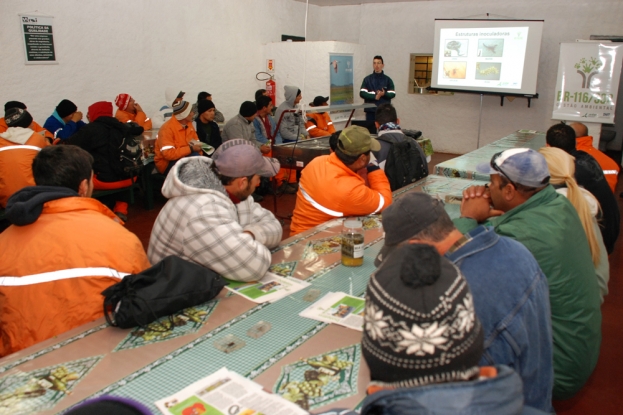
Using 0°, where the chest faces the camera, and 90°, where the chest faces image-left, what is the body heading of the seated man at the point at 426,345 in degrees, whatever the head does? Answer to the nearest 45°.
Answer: approximately 180°

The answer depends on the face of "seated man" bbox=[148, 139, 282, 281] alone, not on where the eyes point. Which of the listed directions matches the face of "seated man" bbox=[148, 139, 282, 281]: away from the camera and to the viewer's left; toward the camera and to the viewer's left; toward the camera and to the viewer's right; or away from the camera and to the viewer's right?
away from the camera and to the viewer's right

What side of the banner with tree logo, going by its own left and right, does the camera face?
front

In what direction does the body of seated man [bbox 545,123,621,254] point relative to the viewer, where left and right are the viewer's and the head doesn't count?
facing away from the viewer and to the left of the viewer

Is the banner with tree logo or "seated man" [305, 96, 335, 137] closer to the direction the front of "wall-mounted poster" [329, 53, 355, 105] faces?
the seated man

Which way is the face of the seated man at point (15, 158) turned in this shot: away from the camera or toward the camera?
away from the camera

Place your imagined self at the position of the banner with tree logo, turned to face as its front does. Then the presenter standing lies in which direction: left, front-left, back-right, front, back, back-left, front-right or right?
right

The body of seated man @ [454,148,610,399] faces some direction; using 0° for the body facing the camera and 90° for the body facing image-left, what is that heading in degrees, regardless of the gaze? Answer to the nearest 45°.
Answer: approximately 90°

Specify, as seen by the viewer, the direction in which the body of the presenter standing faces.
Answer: toward the camera

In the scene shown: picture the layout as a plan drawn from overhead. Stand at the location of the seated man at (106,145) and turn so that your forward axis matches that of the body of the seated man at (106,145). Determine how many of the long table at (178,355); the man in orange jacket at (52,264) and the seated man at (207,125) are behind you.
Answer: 2

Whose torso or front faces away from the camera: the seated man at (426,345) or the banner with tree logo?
the seated man

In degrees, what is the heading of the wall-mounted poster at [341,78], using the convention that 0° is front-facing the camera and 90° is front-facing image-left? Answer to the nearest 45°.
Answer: approximately 0°

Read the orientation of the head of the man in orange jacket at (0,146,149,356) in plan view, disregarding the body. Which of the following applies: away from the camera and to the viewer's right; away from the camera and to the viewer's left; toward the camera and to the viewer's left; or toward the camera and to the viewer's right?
away from the camera and to the viewer's right

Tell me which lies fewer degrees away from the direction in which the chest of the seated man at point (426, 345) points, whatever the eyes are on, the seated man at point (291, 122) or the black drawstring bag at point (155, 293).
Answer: the seated man

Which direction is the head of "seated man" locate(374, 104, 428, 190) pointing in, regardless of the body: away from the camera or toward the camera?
away from the camera

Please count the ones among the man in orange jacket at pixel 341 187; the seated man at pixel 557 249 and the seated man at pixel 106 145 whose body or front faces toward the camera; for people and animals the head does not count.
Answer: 0

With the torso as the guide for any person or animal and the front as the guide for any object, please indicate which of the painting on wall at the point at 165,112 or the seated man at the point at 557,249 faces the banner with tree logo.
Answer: the painting on wall at the point at 165,112

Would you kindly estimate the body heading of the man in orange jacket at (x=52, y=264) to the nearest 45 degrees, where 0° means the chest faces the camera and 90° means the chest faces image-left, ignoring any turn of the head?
approximately 225°

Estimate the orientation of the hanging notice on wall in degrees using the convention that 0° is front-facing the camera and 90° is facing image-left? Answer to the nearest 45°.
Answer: approximately 315°
